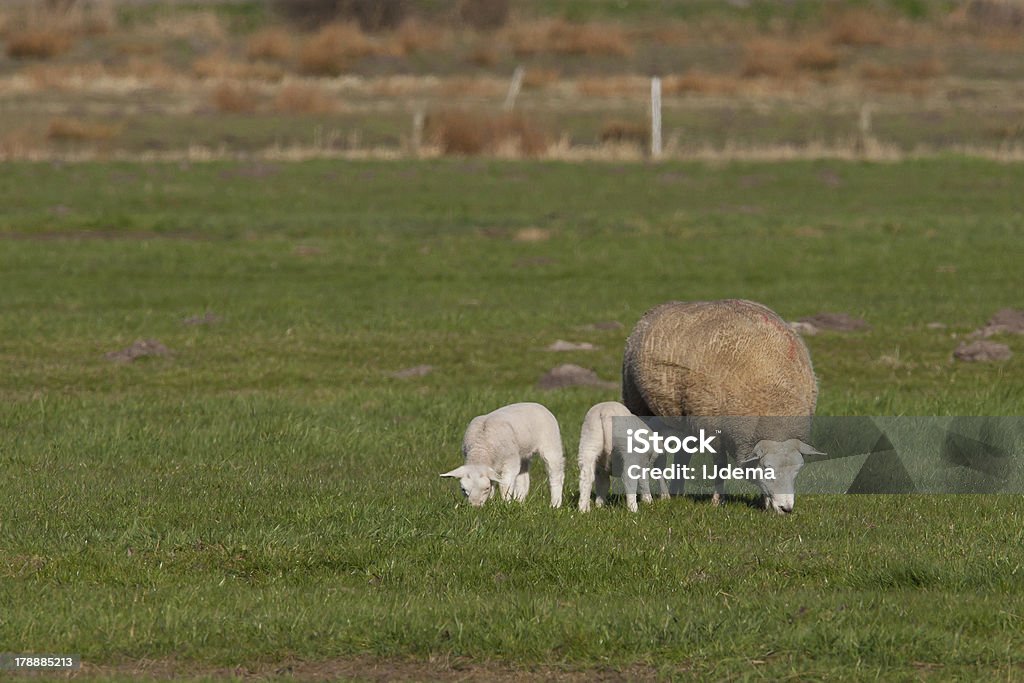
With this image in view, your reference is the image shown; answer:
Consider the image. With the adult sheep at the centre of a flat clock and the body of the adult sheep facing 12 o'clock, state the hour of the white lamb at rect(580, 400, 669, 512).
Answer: The white lamb is roughly at 3 o'clock from the adult sheep.

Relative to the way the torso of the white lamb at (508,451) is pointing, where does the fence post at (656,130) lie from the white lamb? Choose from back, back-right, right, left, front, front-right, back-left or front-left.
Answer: back-right

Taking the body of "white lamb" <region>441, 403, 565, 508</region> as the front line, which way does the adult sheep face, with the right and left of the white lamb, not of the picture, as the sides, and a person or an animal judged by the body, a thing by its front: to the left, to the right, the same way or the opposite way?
to the left

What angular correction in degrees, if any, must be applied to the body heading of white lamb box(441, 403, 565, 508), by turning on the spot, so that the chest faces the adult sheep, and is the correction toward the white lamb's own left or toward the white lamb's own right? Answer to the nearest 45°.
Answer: approximately 180°

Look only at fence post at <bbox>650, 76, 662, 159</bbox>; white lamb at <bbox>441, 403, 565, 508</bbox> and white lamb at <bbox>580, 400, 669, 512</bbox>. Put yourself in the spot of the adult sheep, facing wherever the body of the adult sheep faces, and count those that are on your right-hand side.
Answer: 2

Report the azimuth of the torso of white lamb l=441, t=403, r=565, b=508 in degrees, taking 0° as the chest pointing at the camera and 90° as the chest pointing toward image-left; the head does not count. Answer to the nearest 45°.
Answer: approximately 45°

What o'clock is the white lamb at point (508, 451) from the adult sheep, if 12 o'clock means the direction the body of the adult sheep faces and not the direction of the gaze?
The white lamb is roughly at 3 o'clock from the adult sheep.

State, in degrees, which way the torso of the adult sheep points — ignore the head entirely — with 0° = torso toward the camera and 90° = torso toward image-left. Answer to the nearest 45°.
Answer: approximately 315°
